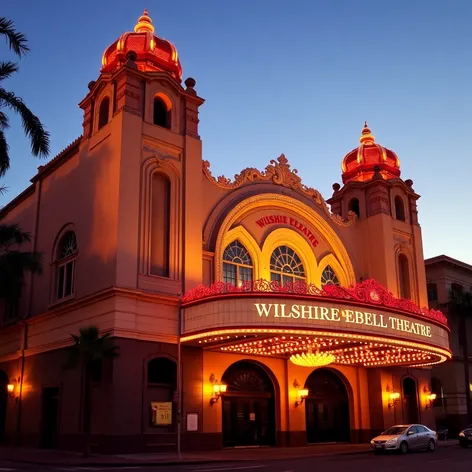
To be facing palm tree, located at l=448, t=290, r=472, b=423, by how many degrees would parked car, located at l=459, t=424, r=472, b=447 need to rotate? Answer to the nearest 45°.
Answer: approximately 135° to its right

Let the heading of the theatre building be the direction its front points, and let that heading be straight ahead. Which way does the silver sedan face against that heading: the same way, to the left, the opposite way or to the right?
to the right

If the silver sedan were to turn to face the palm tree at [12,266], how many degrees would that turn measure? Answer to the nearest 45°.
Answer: approximately 45° to its right

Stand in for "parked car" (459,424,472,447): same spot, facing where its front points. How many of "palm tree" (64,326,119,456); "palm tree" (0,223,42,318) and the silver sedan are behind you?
0

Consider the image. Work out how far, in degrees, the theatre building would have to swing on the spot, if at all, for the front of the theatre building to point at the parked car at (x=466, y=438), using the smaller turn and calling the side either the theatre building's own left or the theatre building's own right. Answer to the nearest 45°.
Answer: approximately 45° to the theatre building's own left

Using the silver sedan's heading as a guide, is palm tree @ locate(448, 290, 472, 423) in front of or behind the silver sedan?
behind

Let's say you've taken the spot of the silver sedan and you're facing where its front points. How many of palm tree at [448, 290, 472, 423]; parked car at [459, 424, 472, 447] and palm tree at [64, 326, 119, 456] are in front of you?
1

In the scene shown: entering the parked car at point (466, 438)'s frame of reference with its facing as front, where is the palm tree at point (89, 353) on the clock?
The palm tree is roughly at 12 o'clock from the parked car.

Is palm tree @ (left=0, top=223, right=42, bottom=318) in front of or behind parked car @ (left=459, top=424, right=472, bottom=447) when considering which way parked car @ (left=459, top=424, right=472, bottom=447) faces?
in front

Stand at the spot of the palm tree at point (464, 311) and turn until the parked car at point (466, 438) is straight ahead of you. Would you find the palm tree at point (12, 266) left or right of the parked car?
right

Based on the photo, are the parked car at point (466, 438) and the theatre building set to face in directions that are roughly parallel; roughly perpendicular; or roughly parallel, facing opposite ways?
roughly perpendicular

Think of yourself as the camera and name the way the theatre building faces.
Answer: facing the viewer and to the right of the viewer

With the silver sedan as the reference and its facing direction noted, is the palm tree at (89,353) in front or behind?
in front

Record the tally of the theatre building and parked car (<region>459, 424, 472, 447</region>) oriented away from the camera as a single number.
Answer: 0

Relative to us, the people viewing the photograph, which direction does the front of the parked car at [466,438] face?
facing the viewer and to the left of the viewer

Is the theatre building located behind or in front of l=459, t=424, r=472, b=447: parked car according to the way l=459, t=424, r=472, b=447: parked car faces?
in front

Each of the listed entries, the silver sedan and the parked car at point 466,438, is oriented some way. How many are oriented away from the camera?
0
